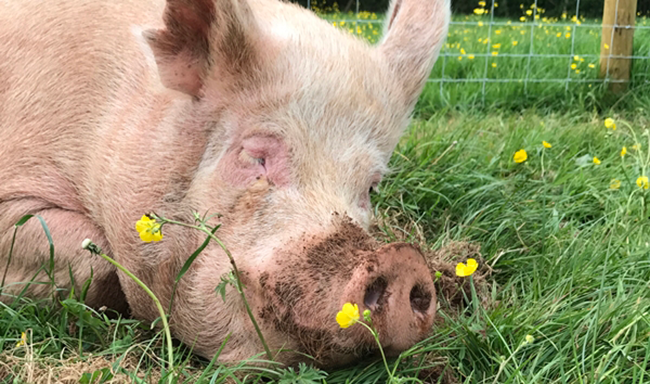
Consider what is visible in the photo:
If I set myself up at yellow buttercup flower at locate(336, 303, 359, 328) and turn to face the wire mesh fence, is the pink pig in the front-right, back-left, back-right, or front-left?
front-left

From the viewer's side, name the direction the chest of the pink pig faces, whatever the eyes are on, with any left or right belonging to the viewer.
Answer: facing the viewer and to the right of the viewer

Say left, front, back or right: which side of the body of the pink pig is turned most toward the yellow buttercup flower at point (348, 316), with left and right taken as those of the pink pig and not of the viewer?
front

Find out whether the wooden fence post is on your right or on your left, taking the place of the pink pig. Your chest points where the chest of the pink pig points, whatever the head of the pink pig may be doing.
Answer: on your left

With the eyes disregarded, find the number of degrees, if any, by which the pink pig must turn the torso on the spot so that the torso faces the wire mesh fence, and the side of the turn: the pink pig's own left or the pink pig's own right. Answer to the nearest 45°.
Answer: approximately 90° to the pink pig's own left
